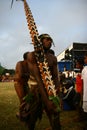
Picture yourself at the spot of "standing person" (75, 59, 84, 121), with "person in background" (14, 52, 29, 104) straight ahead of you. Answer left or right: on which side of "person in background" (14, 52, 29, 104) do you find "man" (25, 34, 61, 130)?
left

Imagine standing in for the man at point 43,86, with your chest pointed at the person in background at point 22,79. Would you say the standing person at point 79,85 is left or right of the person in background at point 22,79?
right

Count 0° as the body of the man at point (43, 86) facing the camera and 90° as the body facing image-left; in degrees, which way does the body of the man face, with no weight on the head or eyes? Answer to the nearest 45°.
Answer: approximately 315°

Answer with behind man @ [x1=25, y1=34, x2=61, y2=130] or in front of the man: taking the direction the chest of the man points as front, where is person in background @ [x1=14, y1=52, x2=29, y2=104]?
behind
